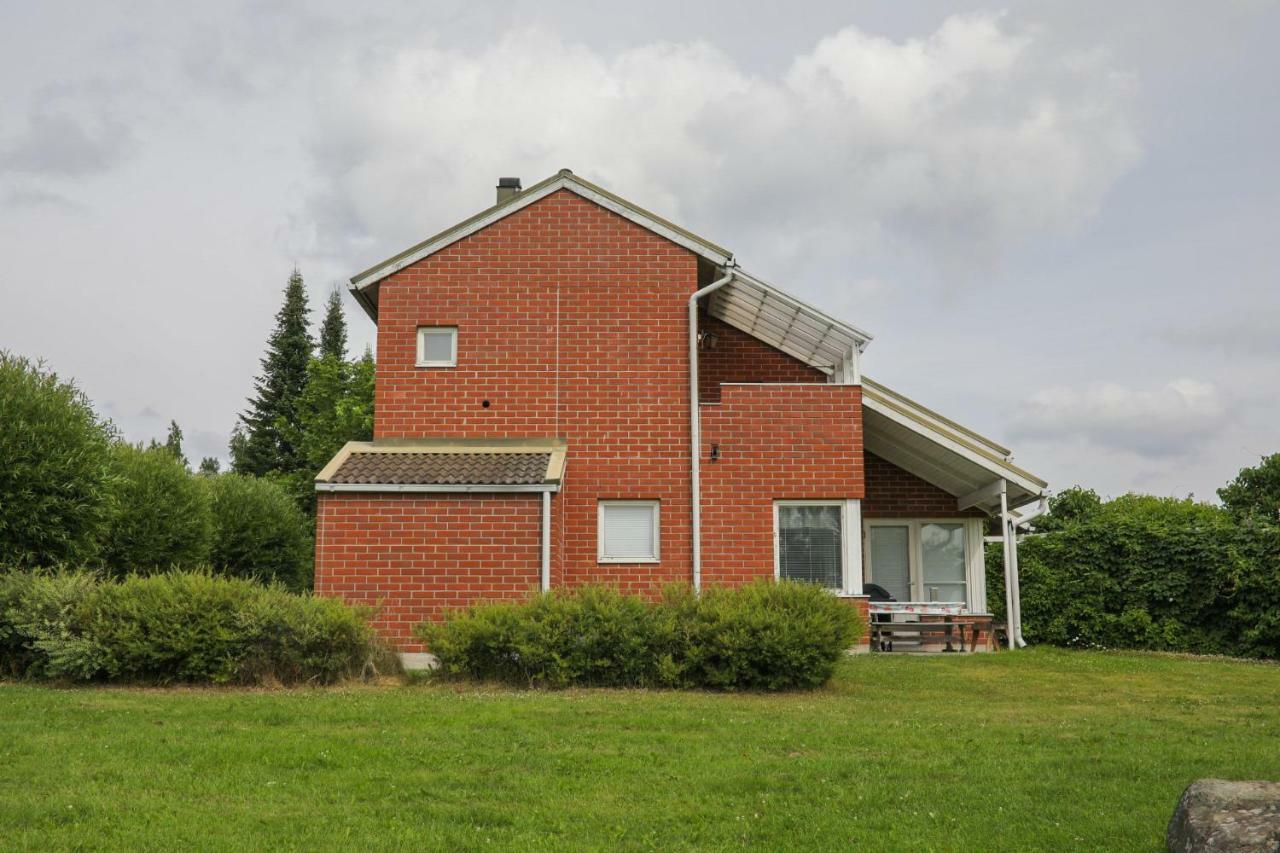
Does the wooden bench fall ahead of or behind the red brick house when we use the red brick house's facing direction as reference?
ahead

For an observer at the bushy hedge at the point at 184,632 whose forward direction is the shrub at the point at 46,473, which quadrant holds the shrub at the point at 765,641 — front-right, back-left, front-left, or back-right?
back-right

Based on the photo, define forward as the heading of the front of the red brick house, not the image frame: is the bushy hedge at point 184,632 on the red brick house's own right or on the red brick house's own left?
on the red brick house's own right

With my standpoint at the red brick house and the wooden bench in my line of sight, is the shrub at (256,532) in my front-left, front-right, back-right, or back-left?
back-left
